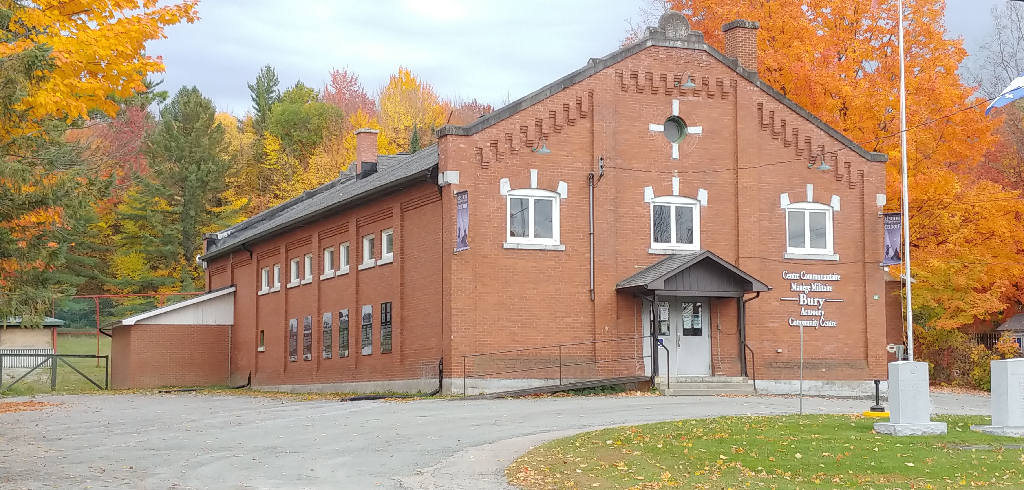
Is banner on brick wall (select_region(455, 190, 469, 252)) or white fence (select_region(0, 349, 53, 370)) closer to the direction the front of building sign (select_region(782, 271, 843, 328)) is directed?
the banner on brick wall

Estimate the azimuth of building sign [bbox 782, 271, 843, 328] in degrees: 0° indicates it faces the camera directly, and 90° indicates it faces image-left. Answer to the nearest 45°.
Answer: approximately 0°

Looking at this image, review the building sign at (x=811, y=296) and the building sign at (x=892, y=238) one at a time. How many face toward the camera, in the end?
2

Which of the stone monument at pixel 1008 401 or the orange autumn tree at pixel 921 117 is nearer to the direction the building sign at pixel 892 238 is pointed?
the stone monument

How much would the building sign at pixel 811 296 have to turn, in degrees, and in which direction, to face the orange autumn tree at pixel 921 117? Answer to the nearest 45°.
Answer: approximately 135° to its left

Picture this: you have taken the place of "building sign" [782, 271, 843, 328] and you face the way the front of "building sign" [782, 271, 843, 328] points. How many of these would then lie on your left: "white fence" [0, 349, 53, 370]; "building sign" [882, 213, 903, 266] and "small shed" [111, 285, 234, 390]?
1

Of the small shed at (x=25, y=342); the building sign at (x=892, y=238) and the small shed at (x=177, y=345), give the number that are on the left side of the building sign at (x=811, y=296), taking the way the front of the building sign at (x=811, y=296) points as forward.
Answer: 1

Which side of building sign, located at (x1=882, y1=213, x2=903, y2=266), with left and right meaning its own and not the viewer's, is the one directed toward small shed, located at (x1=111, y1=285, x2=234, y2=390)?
right

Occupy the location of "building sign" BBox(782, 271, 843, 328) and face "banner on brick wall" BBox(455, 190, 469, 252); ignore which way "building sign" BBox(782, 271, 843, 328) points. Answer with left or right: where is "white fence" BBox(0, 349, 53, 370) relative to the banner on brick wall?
right
